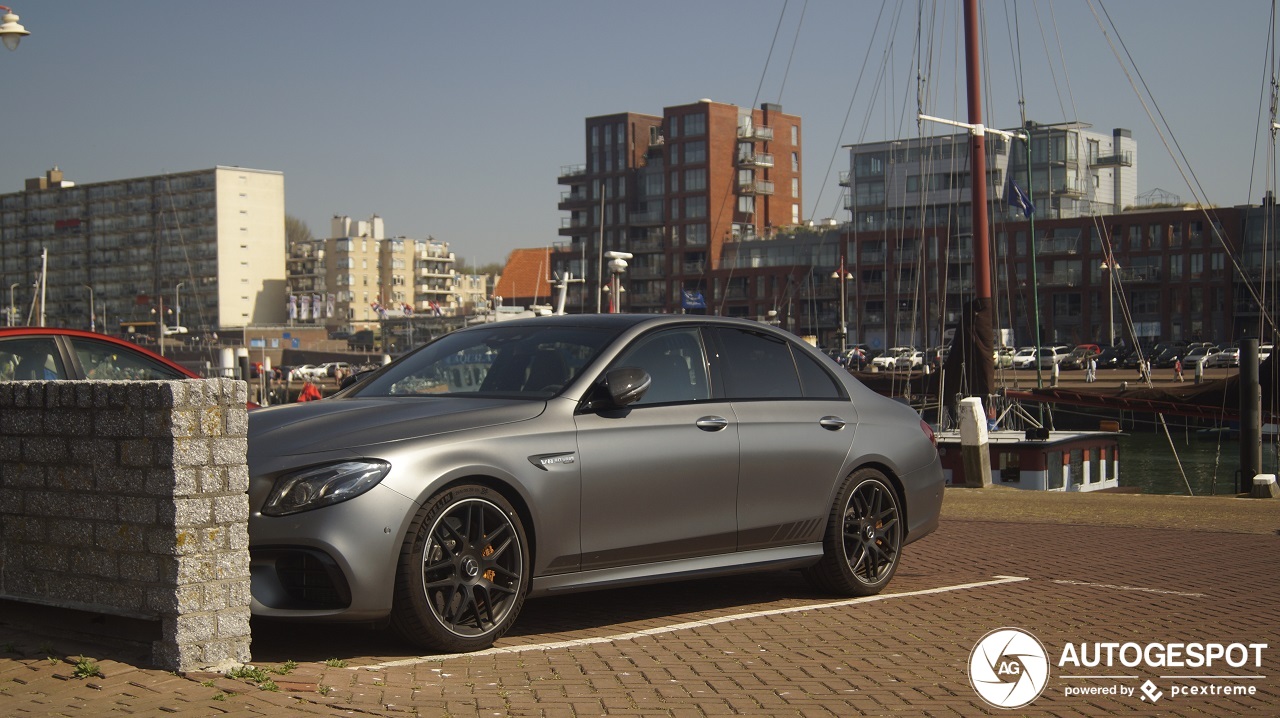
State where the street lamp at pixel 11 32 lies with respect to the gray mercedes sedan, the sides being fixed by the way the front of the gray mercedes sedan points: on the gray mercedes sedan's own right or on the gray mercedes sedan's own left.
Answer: on the gray mercedes sedan's own right

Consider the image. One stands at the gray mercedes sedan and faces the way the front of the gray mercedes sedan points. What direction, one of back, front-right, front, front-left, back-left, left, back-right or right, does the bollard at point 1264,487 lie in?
back

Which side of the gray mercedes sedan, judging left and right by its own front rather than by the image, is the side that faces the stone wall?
front

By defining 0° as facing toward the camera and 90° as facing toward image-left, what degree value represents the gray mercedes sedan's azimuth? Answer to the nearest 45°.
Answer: approximately 45°

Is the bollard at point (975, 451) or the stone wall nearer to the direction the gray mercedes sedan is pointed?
the stone wall

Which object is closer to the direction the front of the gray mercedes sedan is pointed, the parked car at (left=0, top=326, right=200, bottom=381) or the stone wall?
the stone wall

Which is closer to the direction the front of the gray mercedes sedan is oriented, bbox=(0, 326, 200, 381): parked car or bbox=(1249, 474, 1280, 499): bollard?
the parked car

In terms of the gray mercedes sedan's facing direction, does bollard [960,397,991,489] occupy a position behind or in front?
behind

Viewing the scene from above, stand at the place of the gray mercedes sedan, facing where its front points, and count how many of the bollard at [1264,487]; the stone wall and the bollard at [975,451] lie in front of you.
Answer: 1
